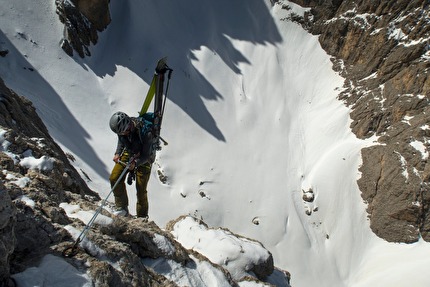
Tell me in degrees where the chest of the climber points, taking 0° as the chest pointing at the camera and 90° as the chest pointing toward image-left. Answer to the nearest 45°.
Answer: approximately 45°
